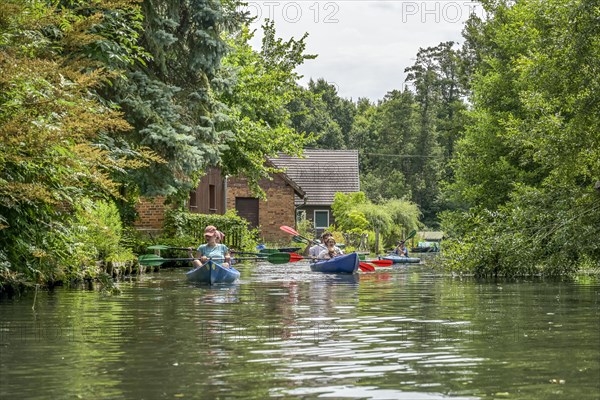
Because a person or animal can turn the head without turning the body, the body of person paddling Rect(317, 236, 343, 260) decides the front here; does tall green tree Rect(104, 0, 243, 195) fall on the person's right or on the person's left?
on the person's right

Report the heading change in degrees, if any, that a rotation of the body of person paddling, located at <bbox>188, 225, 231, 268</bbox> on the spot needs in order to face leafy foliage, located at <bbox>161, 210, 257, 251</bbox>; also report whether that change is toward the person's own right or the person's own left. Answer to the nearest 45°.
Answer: approximately 180°

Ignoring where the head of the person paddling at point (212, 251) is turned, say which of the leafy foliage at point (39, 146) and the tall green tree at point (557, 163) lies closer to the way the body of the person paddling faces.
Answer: the leafy foliage

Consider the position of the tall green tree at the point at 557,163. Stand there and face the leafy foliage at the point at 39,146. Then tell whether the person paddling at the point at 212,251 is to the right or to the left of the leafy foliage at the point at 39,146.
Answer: right

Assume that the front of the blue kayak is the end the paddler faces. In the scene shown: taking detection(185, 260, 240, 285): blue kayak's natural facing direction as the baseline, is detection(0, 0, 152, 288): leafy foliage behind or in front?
in front

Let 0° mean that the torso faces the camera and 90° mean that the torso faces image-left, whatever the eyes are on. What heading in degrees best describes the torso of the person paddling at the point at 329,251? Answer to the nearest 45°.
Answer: approximately 315°

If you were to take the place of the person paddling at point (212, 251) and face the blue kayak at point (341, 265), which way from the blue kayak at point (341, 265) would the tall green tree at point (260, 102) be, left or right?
left

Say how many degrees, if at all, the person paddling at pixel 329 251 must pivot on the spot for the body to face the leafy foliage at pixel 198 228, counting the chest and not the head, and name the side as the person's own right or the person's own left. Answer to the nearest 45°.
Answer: approximately 180°

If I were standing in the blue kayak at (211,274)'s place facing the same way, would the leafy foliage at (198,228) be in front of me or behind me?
behind

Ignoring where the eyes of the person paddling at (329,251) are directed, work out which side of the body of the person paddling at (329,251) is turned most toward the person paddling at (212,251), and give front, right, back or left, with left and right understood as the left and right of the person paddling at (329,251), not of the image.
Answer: right

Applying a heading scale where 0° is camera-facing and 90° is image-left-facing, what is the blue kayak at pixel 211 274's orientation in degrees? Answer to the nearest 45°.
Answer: approximately 0°
